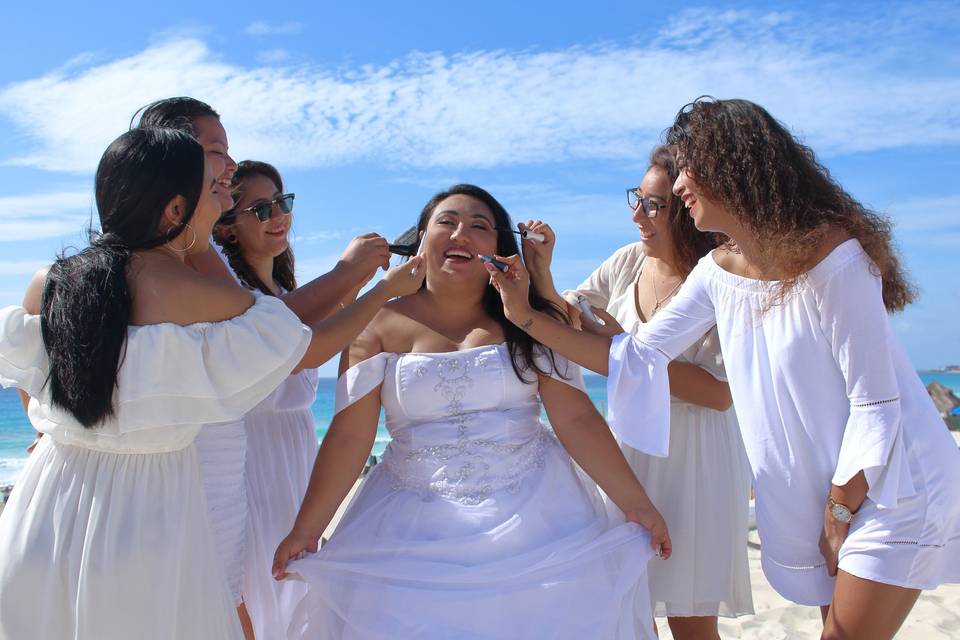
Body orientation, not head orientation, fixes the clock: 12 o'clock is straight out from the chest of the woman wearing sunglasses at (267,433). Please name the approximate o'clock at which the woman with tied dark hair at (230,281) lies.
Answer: The woman with tied dark hair is roughly at 2 o'clock from the woman wearing sunglasses.

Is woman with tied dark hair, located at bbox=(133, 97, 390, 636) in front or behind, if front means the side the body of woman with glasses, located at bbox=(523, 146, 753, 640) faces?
in front

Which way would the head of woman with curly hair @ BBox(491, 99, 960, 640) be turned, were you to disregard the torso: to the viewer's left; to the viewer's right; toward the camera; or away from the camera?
to the viewer's left

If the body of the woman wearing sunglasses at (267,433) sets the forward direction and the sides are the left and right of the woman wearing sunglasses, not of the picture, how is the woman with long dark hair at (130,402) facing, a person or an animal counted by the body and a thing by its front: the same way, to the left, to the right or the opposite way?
to the left

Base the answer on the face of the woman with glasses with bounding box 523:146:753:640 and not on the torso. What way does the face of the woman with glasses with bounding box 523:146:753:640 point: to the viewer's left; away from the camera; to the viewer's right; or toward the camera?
to the viewer's left

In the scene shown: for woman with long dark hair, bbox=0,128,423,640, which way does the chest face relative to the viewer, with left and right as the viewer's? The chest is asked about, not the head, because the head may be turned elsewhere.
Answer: facing away from the viewer and to the right of the viewer

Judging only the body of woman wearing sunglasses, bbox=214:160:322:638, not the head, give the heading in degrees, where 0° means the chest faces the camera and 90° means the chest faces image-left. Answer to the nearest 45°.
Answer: approximately 315°

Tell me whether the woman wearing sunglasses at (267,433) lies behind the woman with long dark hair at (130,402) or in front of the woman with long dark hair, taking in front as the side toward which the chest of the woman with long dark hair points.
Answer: in front

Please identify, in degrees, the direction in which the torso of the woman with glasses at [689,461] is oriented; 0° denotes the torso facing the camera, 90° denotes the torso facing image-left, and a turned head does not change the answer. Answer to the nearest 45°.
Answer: approximately 45°

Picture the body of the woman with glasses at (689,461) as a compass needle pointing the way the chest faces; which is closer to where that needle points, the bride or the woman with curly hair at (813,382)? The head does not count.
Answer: the bride

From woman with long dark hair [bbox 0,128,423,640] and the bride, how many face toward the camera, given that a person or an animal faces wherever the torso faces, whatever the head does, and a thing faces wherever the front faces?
1
